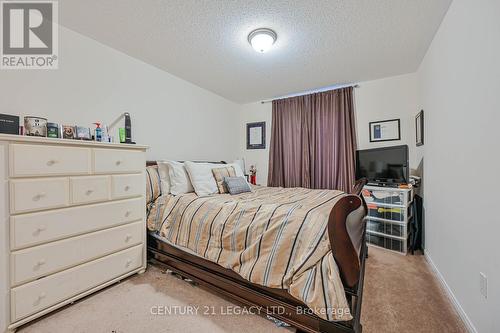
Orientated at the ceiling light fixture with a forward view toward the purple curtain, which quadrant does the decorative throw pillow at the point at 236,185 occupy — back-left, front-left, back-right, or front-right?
front-left

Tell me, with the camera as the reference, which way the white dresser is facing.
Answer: facing the viewer and to the right of the viewer

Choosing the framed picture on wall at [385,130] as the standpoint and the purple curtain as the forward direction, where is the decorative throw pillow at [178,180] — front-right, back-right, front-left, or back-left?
front-left

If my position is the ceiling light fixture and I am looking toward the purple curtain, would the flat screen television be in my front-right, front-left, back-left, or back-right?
front-right

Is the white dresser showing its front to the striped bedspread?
no

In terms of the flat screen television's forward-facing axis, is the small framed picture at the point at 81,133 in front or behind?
in front

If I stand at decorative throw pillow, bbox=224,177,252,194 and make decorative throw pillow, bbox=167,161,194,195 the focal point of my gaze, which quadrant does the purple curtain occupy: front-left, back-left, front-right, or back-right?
back-right

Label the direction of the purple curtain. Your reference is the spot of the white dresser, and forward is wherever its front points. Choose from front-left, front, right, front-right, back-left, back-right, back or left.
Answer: front-left

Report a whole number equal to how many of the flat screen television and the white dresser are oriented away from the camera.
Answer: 0

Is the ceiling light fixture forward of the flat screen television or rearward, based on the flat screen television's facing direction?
forward
